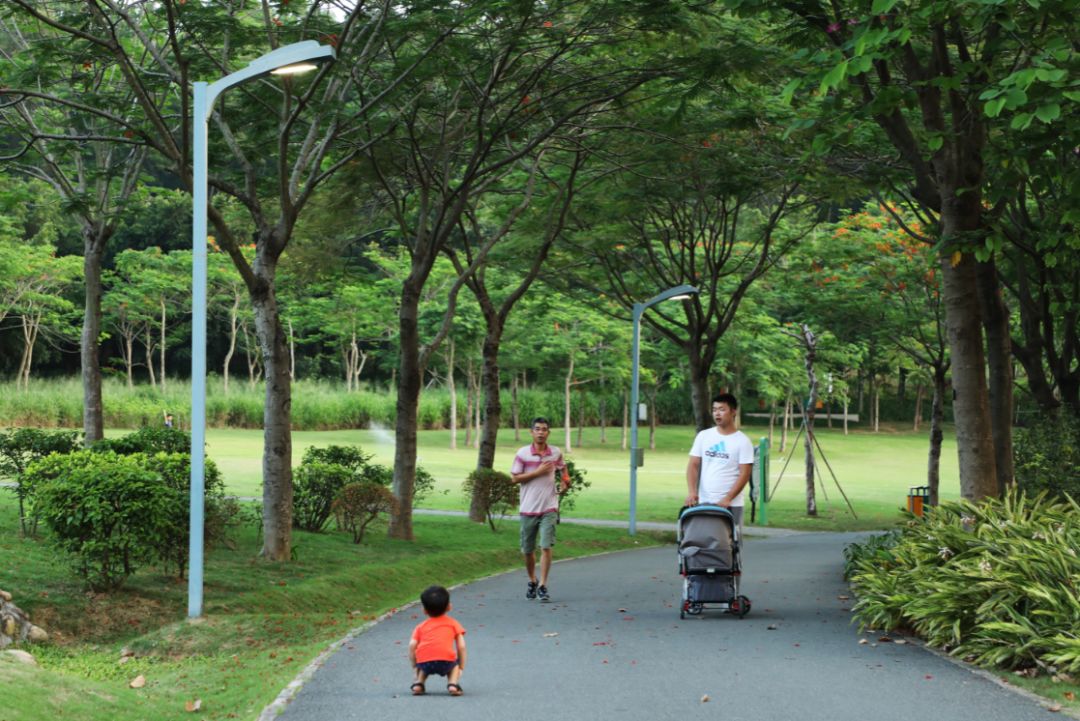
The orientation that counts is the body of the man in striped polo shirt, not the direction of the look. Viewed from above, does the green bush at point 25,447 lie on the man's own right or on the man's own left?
on the man's own right

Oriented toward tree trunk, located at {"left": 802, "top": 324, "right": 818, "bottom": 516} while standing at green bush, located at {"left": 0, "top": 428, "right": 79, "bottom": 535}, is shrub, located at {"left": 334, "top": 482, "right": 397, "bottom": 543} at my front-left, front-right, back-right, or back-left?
front-right

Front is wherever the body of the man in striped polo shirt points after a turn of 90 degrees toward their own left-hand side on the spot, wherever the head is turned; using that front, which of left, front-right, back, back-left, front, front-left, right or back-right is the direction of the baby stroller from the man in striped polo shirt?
front-right

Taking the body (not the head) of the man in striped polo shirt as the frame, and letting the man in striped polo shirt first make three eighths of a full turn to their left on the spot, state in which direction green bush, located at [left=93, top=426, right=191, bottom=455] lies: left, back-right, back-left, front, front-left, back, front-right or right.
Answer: left

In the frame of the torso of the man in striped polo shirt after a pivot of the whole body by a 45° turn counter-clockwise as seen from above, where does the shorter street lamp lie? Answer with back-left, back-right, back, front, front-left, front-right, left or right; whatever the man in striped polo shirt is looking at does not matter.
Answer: back-left

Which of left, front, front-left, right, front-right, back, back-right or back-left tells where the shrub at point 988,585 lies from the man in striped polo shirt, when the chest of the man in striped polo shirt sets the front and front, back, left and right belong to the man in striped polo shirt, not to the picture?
front-left

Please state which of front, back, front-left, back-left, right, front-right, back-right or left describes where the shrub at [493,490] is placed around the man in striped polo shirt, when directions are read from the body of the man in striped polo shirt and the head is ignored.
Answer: back

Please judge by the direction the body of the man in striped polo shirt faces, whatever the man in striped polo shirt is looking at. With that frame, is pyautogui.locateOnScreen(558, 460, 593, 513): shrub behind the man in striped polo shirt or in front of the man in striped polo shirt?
behind

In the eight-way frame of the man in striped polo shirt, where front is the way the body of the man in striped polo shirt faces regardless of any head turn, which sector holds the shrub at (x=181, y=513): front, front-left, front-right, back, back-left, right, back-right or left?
right

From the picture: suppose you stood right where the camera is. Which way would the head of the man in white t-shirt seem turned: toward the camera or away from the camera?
toward the camera

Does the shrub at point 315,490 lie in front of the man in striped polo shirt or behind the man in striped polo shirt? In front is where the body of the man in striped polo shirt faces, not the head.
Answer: behind

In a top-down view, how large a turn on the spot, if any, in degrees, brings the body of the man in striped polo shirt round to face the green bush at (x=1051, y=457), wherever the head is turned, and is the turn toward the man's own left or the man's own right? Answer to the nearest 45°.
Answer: approximately 135° to the man's own left

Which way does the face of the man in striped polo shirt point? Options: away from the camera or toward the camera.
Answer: toward the camera

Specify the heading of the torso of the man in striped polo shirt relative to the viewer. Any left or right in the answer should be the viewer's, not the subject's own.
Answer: facing the viewer

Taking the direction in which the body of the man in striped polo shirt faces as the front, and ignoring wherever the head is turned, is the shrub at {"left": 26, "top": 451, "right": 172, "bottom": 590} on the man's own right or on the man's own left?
on the man's own right
